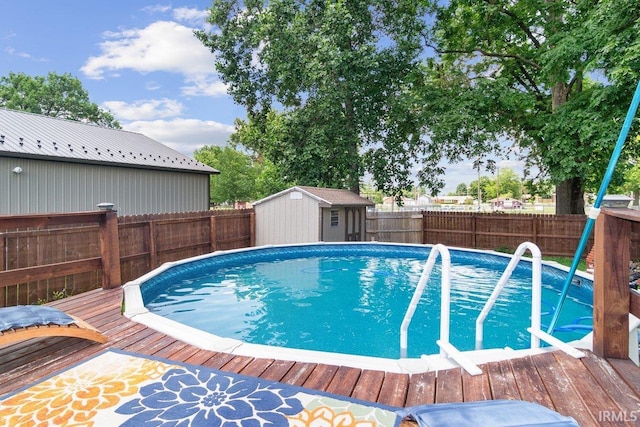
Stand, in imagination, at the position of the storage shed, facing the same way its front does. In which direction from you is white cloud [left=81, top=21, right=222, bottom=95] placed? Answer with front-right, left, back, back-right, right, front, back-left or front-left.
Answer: back

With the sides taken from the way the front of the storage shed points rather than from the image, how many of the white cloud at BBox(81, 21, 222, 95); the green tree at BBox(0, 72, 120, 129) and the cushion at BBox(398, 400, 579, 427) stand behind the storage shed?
2

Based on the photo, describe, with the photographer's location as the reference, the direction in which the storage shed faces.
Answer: facing the viewer and to the right of the viewer

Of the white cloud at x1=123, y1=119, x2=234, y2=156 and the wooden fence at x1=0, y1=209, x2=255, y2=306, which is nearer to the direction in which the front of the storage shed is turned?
the wooden fence

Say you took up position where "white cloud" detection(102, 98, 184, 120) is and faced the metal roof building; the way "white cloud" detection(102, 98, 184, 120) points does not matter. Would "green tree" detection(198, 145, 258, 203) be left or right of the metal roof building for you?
left

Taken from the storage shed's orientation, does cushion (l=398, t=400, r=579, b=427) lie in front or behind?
in front

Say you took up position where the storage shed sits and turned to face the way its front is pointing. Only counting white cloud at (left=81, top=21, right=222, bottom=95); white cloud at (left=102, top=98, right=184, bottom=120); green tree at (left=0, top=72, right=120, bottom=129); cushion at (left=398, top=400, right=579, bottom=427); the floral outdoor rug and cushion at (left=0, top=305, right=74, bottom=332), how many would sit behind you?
3

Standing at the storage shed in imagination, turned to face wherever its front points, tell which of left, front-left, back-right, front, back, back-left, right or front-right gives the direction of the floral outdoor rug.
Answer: front-right
